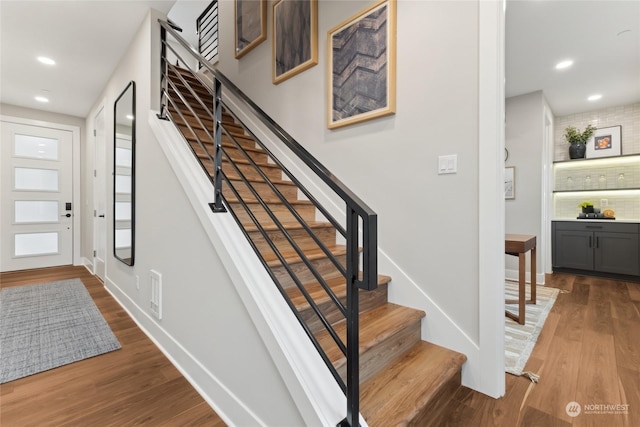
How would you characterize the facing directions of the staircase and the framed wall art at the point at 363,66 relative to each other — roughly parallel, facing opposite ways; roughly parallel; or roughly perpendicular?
roughly perpendicular

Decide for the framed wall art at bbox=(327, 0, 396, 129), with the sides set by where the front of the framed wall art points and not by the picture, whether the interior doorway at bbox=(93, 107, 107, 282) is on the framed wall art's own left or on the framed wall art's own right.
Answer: on the framed wall art's own right

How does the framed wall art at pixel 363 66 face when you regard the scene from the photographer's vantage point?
facing the viewer and to the left of the viewer

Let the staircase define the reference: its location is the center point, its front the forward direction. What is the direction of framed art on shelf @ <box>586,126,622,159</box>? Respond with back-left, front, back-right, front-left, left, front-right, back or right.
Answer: left

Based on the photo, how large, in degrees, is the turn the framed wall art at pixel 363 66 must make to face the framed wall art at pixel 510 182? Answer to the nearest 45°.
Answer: approximately 180°

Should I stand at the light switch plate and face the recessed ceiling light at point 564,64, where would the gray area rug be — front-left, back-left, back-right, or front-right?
back-left

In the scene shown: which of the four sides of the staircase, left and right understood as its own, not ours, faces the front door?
back

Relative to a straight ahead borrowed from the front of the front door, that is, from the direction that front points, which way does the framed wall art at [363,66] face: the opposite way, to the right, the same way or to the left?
to the right

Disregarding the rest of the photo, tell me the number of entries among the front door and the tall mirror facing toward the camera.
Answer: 1

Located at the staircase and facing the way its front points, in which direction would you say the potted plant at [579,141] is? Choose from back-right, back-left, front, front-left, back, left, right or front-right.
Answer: left

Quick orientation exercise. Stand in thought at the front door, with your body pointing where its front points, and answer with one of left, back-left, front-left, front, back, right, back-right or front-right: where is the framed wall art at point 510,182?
front-left

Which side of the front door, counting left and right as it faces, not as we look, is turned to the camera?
front

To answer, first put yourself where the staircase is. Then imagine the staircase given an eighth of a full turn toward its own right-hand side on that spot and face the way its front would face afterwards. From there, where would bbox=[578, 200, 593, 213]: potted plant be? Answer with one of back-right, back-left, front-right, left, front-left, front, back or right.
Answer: back-left

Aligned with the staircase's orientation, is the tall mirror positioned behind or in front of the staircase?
behind

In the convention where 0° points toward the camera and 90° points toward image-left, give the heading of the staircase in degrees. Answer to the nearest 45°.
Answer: approximately 315°
